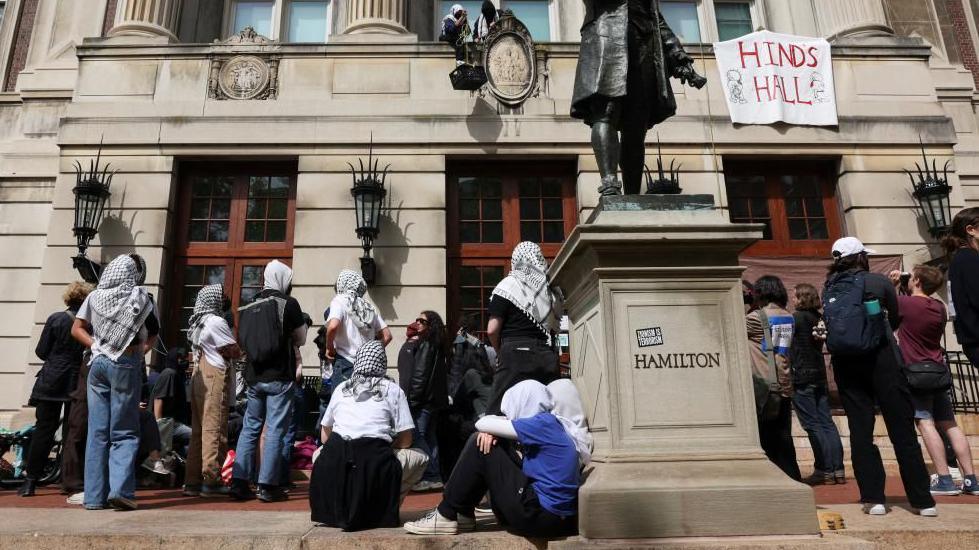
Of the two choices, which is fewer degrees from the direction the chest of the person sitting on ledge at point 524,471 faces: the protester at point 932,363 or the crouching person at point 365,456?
the crouching person

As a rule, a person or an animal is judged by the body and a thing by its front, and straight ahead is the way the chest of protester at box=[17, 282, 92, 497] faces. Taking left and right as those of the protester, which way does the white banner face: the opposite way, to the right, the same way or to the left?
the opposite way

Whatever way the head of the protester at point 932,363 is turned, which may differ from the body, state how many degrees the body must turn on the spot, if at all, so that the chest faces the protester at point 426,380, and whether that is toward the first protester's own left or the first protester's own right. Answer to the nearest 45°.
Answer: approximately 45° to the first protester's own left

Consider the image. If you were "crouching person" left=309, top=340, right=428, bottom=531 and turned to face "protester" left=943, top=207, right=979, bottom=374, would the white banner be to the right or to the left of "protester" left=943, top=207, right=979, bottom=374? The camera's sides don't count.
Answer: left

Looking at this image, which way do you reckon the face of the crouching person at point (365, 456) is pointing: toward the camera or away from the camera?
away from the camera

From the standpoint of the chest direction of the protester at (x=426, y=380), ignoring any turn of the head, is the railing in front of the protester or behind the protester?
behind

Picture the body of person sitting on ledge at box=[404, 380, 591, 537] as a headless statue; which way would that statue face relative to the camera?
to the viewer's left

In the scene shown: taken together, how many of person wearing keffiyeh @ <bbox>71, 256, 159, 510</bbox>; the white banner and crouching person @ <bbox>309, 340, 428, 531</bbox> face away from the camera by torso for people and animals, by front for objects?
2

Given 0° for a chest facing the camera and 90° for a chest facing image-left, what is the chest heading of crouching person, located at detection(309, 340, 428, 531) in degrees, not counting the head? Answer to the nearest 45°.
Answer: approximately 180°

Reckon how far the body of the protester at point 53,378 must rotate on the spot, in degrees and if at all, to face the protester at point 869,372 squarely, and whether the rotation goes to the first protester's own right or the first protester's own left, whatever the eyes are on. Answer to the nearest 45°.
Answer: approximately 90° to the first protester's own right

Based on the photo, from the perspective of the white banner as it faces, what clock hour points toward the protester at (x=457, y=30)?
The protester is roughly at 2 o'clock from the white banner.

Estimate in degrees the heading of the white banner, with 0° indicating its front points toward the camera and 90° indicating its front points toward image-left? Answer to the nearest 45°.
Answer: approximately 0°

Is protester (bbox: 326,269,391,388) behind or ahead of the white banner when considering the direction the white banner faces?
ahead
